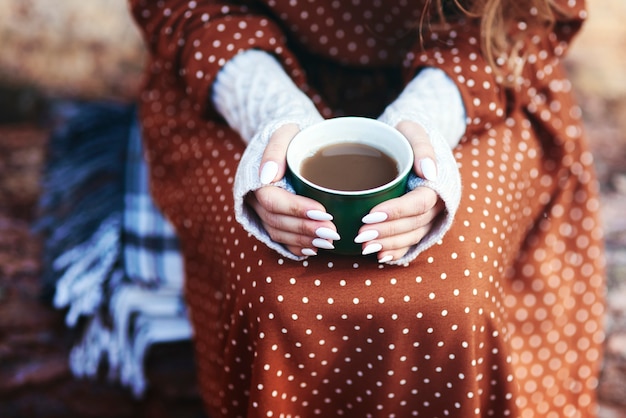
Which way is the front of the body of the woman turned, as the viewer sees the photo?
toward the camera
